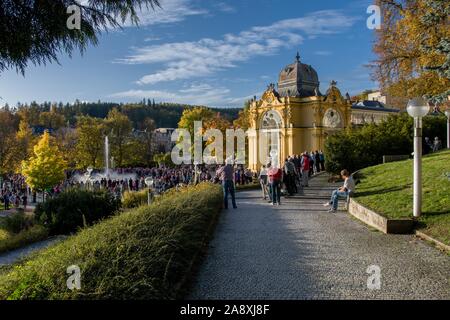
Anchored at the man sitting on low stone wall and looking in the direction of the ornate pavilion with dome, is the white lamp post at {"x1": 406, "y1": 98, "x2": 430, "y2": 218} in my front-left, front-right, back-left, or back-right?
back-right

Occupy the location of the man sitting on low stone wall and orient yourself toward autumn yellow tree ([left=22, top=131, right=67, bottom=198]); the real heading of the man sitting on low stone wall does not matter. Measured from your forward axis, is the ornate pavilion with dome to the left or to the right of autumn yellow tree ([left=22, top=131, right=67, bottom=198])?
right

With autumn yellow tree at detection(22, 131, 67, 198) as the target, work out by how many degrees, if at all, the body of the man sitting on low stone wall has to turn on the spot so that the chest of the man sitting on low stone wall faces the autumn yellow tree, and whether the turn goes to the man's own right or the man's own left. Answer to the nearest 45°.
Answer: approximately 45° to the man's own right

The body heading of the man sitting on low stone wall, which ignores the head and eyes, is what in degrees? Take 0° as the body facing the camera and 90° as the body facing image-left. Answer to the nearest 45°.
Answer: approximately 90°

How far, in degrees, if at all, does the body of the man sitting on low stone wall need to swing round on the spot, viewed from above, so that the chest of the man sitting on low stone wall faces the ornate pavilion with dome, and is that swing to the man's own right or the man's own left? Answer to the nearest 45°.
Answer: approximately 90° to the man's own right

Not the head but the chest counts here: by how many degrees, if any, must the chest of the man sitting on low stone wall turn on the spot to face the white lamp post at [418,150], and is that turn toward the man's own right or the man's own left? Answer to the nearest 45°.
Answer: approximately 135° to the man's own left

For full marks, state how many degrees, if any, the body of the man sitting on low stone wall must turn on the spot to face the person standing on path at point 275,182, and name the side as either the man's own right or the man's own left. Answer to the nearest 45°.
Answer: approximately 45° to the man's own right

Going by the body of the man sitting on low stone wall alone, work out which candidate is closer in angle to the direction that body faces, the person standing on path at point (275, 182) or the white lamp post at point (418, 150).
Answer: the person standing on path
